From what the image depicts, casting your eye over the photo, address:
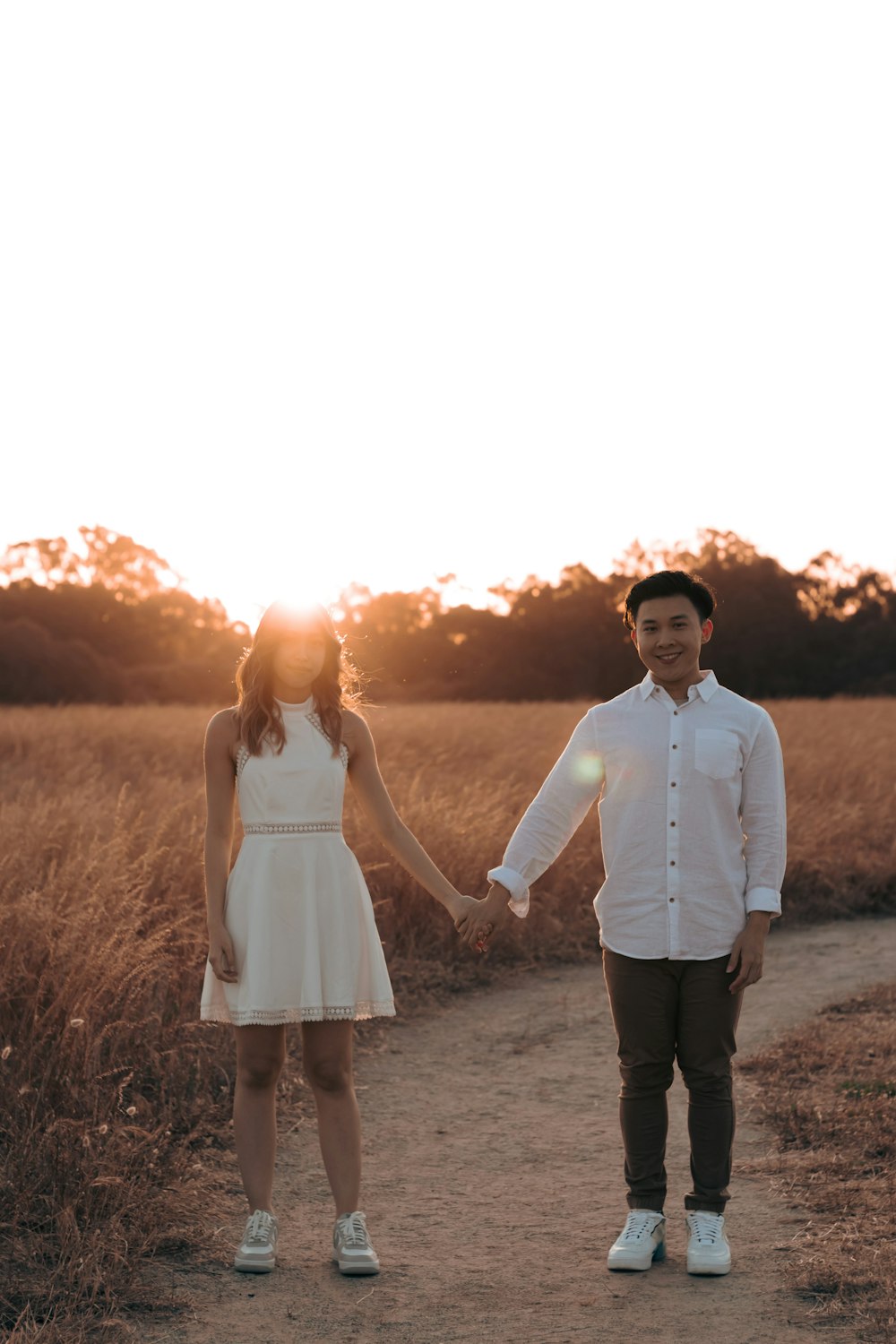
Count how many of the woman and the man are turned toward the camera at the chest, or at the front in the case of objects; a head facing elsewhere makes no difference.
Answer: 2

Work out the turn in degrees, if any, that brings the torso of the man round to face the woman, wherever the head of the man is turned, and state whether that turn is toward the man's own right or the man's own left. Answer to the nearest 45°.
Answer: approximately 90° to the man's own right

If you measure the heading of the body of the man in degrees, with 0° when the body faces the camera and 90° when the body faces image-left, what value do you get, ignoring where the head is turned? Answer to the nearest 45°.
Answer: approximately 0°

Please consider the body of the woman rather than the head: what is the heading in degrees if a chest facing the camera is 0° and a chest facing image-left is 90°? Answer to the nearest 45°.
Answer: approximately 0°

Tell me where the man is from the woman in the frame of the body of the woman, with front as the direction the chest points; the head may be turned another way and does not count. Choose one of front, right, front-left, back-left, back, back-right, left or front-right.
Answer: left
